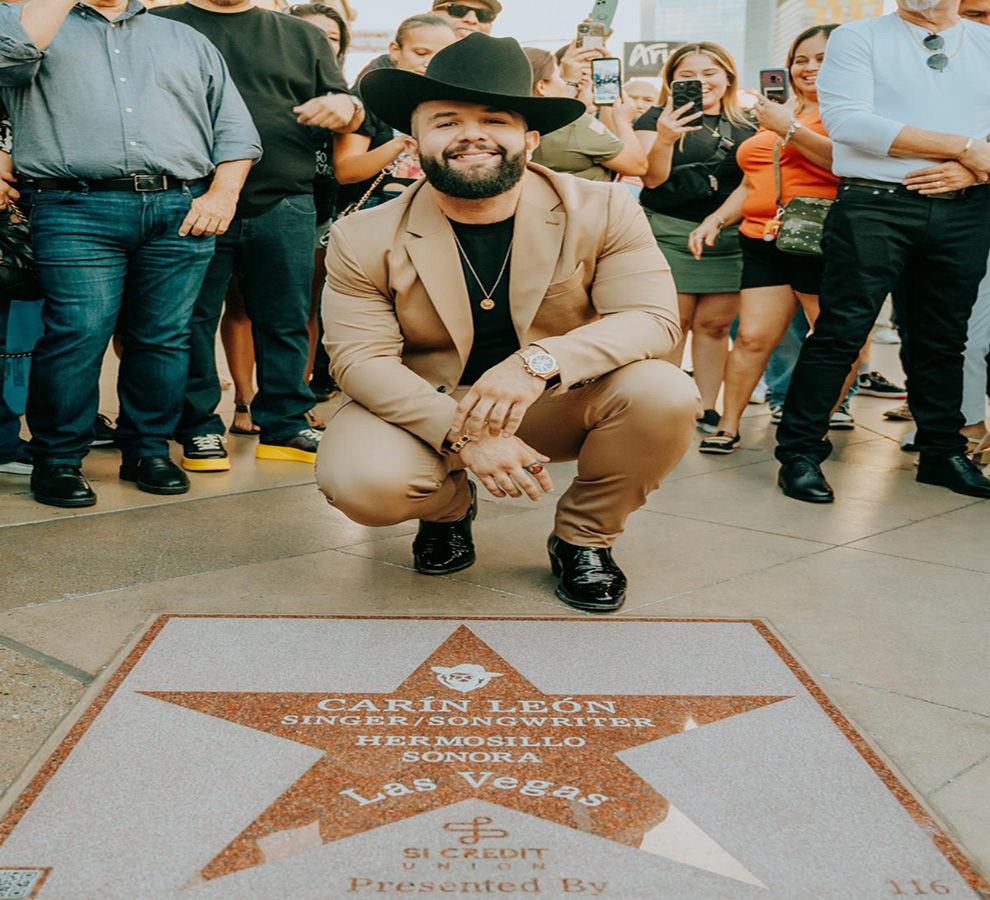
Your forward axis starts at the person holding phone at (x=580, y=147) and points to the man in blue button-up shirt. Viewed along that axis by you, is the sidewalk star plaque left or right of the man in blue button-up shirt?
left

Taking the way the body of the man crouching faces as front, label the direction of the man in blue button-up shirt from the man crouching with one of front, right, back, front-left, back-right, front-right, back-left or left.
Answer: back-right

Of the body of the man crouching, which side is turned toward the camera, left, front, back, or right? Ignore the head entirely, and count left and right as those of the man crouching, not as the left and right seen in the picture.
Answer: front

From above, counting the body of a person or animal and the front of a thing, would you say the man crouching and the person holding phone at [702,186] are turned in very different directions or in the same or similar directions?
same or similar directions

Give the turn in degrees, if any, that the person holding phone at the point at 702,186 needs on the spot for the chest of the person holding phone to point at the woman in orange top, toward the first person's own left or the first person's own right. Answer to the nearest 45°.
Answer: approximately 45° to the first person's own left

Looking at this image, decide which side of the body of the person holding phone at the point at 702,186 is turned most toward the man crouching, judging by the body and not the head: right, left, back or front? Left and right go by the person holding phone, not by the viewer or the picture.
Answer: front

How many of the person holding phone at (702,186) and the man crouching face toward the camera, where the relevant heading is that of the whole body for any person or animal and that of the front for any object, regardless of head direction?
2

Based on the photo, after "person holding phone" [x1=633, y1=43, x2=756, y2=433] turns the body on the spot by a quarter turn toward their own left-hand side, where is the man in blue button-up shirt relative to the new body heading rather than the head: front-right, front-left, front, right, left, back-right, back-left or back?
back-right

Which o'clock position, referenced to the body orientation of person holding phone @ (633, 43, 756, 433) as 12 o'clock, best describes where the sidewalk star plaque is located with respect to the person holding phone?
The sidewalk star plaque is roughly at 12 o'clock from the person holding phone.

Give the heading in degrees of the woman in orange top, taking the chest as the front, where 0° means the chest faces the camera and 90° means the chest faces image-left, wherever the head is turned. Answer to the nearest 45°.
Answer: approximately 45°

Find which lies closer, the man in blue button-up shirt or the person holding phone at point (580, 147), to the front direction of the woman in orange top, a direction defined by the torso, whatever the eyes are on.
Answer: the man in blue button-up shirt

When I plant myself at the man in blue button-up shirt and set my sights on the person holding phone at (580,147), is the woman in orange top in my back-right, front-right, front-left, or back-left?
front-right
